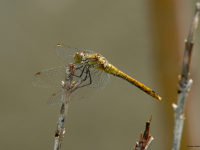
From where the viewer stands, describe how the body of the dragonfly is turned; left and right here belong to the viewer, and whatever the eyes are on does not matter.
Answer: facing to the left of the viewer
